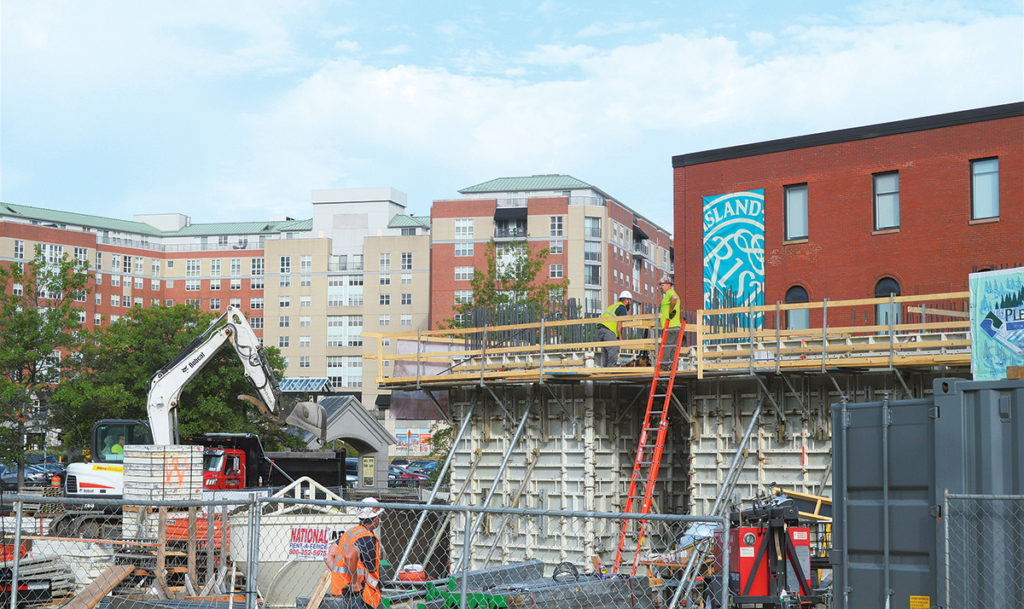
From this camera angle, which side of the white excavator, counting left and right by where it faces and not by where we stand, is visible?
right

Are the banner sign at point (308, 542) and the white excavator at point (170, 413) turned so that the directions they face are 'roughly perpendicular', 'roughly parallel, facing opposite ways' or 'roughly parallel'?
roughly perpendicular

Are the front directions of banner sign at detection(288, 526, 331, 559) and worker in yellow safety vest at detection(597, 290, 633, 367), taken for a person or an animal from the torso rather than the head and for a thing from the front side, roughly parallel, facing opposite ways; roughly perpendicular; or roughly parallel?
roughly perpendicular

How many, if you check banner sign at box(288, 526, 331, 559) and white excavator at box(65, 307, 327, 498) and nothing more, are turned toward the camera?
1

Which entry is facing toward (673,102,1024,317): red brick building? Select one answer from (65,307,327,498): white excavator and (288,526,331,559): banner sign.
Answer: the white excavator

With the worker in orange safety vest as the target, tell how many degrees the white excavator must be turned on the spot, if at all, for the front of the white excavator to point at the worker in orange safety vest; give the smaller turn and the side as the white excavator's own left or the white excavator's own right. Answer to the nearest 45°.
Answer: approximately 90° to the white excavator's own right

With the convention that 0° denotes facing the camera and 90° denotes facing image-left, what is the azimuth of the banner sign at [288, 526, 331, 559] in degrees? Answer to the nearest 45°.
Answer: approximately 0°
